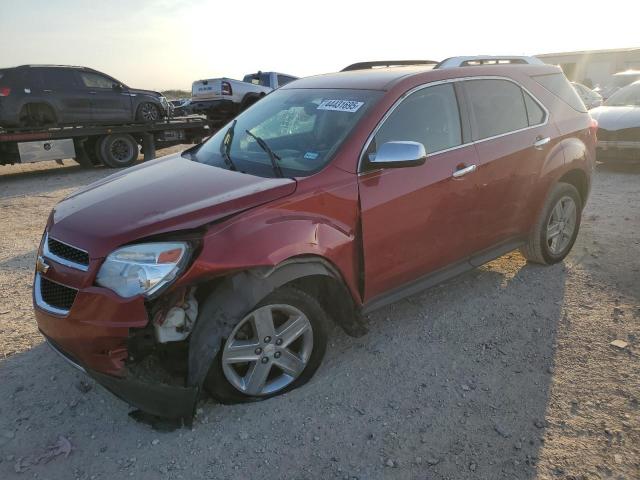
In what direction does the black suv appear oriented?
to the viewer's right

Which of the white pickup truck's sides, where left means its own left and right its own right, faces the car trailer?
back

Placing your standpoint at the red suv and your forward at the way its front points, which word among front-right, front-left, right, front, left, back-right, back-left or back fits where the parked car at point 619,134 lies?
back

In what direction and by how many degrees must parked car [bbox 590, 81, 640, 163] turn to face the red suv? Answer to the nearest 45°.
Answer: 0° — it already faces it

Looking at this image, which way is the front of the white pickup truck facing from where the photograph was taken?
facing away from the viewer and to the right of the viewer

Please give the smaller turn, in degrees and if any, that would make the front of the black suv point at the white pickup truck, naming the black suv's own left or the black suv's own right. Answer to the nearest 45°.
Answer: approximately 45° to the black suv's own left

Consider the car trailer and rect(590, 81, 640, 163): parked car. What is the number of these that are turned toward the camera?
1

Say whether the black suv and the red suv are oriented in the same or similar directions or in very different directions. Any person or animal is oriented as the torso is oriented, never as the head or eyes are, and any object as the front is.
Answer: very different directions

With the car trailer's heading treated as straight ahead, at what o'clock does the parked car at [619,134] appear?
The parked car is roughly at 7 o'clock from the car trailer.

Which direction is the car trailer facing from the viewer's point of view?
to the viewer's left

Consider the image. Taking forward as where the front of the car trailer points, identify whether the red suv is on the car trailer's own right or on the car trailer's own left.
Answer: on the car trailer's own left
